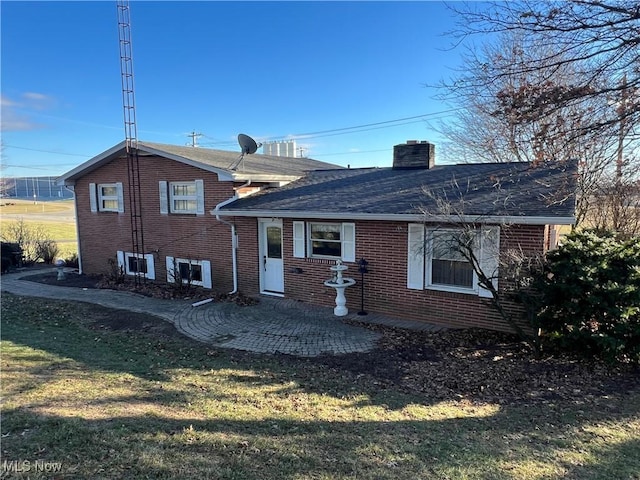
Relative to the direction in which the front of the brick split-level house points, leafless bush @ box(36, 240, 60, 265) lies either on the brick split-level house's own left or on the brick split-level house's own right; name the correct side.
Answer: on the brick split-level house's own right

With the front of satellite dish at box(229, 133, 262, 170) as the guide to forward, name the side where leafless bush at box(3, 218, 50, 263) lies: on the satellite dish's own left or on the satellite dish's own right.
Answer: on the satellite dish's own left

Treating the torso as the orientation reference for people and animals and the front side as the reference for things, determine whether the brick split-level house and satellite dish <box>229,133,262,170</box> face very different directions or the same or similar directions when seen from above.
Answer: very different directions

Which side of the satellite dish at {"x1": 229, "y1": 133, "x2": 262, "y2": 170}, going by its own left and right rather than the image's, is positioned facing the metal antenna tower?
left

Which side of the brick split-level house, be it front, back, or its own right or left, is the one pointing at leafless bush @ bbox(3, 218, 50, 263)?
right
